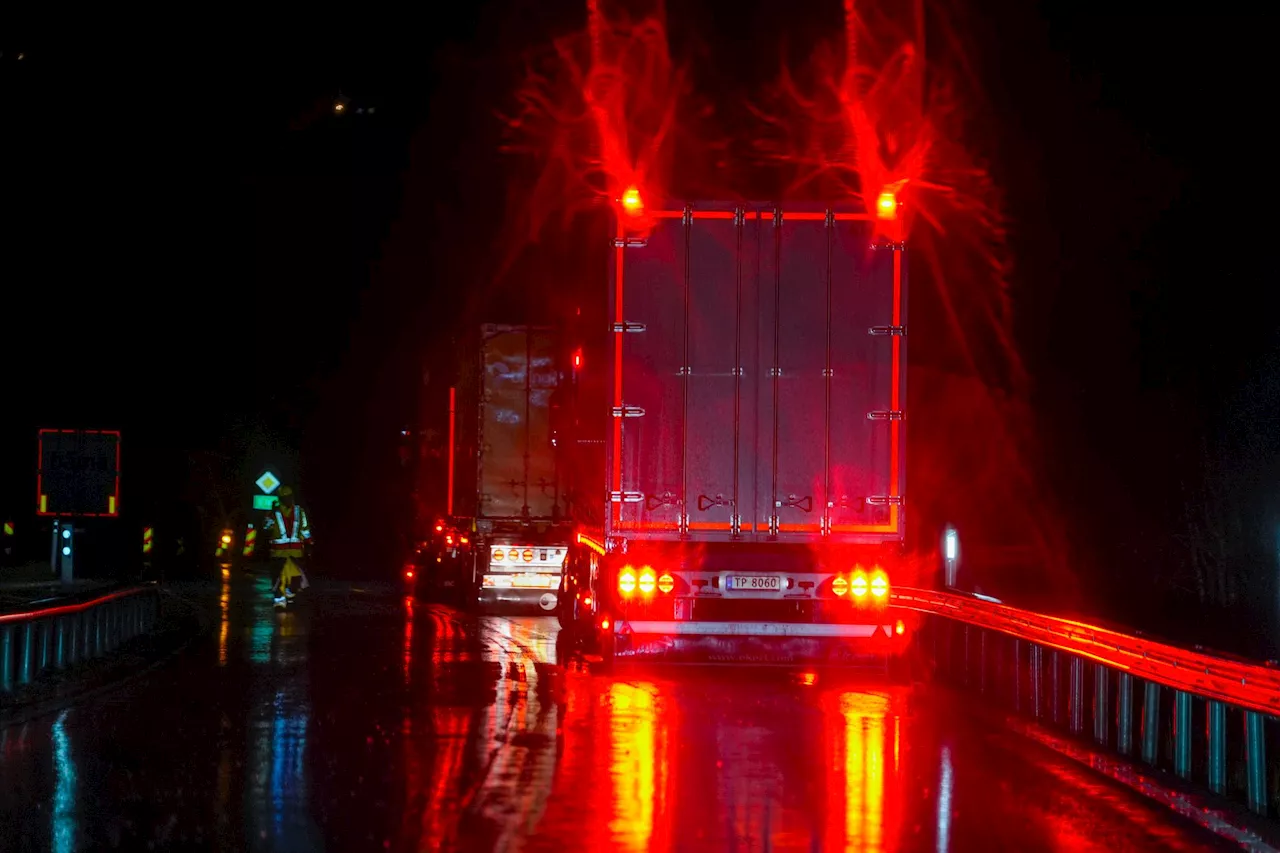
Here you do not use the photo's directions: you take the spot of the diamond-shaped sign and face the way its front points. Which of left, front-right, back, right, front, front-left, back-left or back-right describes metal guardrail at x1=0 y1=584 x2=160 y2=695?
front

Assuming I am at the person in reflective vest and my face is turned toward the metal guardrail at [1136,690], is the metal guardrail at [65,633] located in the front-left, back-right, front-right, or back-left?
front-right

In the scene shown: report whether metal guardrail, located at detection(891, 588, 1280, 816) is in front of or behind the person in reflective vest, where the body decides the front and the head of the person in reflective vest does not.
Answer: in front

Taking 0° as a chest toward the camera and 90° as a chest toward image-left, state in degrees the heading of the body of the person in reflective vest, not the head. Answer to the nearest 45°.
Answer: approximately 0°

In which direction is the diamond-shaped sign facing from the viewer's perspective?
toward the camera

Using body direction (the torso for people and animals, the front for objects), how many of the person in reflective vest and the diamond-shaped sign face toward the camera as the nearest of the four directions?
2

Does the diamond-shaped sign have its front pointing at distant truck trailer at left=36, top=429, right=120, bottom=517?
no

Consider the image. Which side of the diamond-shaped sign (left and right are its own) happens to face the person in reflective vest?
front

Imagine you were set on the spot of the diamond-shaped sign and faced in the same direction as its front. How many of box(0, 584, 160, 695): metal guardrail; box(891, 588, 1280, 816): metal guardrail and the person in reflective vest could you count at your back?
0
